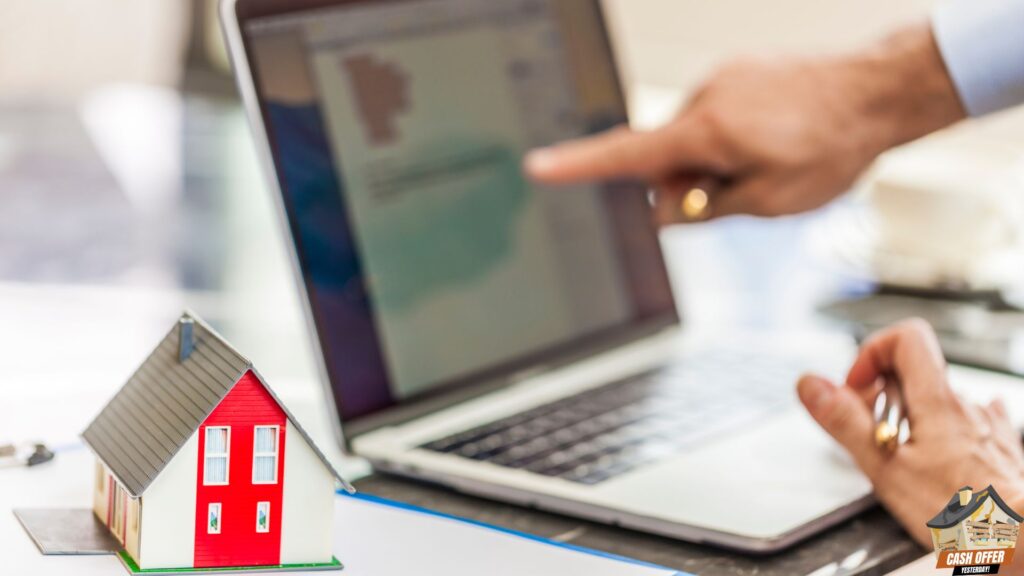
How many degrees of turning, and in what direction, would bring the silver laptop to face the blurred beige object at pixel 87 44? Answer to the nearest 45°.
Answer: approximately 135° to its left

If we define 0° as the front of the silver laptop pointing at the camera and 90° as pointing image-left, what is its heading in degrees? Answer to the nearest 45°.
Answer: approximately 315°
